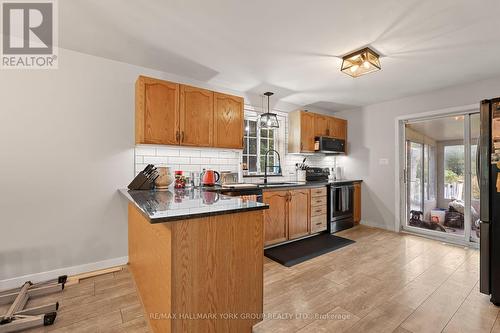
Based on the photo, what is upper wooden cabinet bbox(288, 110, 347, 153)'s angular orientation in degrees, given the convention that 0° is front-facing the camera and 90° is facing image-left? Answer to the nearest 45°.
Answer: approximately 315°

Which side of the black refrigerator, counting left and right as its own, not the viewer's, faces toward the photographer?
left

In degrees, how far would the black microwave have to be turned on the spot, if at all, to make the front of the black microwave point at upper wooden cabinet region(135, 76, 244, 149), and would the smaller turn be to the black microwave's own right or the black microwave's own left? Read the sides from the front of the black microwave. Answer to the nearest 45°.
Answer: approximately 90° to the black microwave's own right

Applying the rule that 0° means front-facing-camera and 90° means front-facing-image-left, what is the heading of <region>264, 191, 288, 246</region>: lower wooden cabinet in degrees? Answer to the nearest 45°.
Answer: approximately 315°

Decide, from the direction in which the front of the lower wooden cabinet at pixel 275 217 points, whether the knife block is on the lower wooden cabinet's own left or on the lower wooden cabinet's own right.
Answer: on the lower wooden cabinet's own right

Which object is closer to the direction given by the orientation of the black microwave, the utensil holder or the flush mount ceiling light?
the flush mount ceiling light

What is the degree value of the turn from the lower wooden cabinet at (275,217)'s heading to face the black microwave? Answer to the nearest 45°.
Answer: approximately 90° to its left
